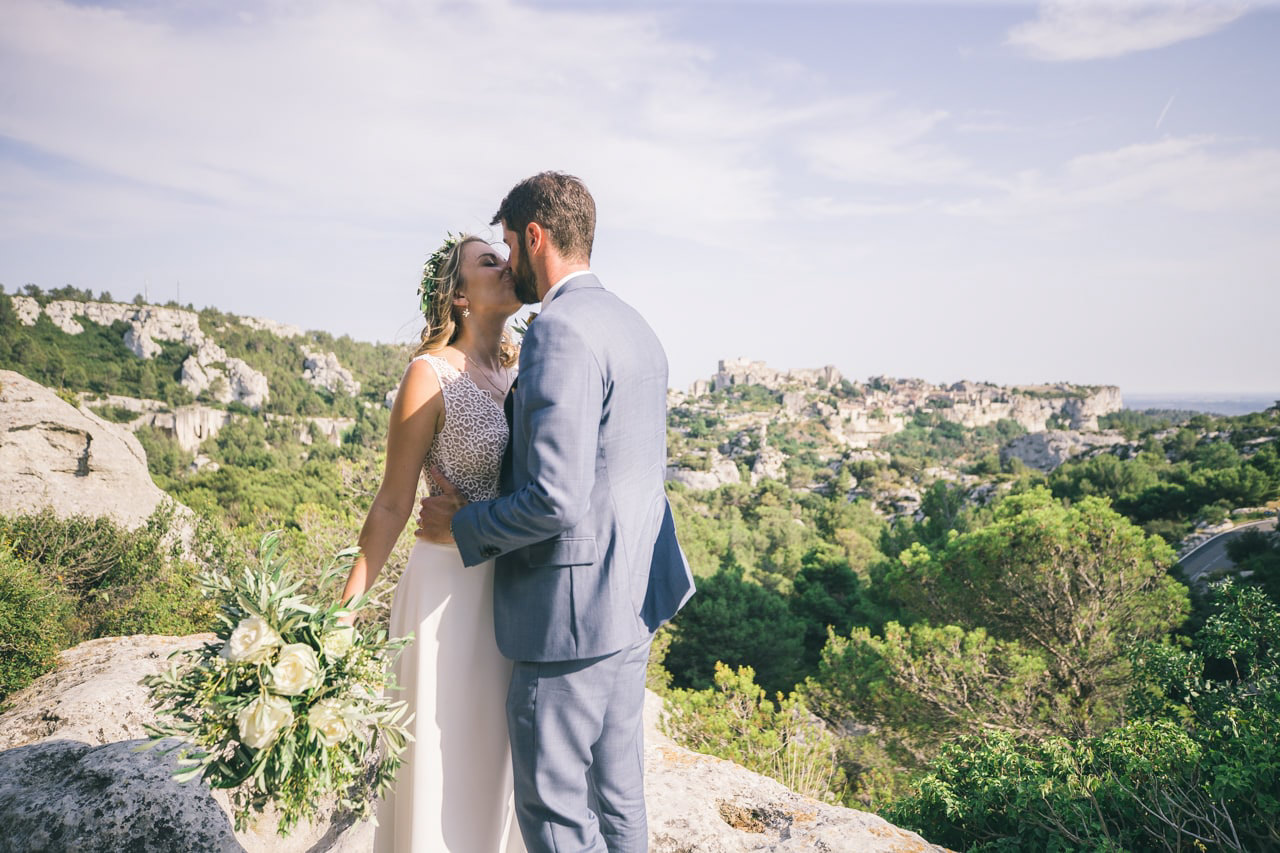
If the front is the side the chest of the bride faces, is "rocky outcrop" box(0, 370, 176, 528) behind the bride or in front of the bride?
behind

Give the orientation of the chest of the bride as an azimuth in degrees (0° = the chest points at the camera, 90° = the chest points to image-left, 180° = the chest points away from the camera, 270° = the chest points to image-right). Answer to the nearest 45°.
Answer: approximately 315°

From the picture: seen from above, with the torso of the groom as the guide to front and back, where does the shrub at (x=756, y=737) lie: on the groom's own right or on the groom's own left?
on the groom's own right

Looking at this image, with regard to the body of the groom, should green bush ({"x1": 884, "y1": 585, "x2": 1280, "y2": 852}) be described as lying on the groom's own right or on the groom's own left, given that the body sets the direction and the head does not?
on the groom's own right

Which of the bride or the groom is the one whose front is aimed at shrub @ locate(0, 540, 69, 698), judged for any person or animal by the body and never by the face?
the groom

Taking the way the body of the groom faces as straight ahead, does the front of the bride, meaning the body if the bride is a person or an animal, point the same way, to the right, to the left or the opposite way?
the opposite way

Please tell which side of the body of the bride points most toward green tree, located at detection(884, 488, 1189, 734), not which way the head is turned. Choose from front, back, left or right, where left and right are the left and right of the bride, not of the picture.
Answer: left

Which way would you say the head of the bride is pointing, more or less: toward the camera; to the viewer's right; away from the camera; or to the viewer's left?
to the viewer's right

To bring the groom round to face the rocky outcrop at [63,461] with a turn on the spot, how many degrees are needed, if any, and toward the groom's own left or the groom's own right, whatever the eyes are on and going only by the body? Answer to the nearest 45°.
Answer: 0° — they already face it

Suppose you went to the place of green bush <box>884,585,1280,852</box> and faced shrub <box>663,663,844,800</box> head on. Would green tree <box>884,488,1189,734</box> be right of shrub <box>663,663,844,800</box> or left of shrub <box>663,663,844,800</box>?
right

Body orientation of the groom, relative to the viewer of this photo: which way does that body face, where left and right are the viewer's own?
facing away from the viewer and to the left of the viewer
